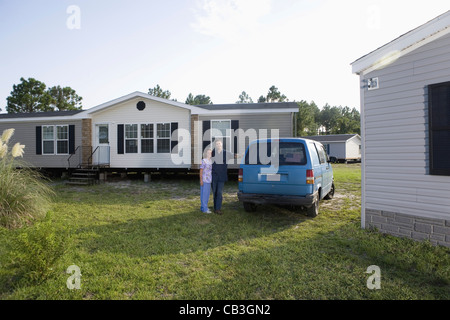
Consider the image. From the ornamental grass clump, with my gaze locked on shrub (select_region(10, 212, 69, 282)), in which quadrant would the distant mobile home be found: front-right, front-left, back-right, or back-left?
back-left

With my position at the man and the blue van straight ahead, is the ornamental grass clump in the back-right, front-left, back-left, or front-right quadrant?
back-right

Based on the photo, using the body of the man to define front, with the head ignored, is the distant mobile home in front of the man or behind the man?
behind

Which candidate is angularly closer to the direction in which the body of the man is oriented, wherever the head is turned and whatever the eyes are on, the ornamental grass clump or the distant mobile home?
the ornamental grass clump

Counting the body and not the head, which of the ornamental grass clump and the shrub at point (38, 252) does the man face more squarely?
the shrub

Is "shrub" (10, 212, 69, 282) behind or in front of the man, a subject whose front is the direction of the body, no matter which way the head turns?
in front
